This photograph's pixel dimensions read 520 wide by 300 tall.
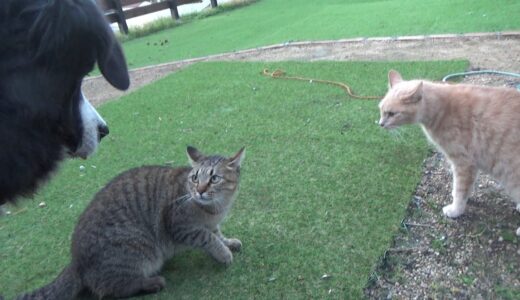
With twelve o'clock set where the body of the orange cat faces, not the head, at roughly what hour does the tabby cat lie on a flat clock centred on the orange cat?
The tabby cat is roughly at 11 o'clock from the orange cat.

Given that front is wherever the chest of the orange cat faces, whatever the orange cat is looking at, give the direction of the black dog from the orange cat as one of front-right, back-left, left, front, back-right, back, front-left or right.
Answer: front-left

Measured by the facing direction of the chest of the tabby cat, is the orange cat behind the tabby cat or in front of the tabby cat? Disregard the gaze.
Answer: in front

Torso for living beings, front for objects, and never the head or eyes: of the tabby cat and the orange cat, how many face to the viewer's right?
1

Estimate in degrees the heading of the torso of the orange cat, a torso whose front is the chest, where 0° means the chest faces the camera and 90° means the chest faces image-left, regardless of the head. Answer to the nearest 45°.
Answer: approximately 90°

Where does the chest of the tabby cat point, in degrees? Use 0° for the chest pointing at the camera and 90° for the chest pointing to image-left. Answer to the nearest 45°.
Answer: approximately 270°
